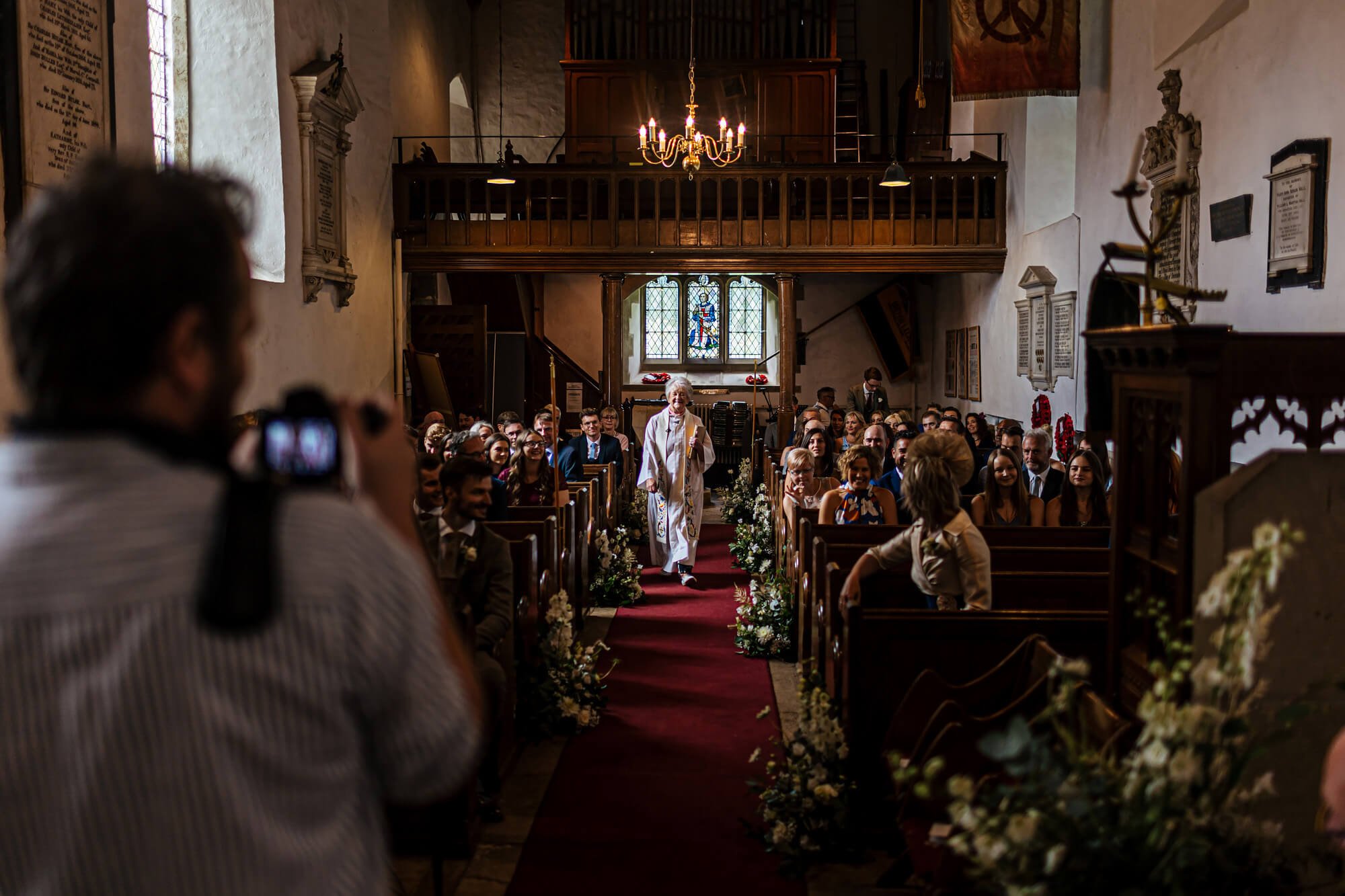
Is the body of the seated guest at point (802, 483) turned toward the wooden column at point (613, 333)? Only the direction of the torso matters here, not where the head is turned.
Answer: no

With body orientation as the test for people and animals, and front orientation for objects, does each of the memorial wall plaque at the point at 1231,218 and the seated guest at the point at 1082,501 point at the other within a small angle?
no

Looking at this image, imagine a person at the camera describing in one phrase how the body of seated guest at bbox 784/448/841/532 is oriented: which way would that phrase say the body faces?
toward the camera

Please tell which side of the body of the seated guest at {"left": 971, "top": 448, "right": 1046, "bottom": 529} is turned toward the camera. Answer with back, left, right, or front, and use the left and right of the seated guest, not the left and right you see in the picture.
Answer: front

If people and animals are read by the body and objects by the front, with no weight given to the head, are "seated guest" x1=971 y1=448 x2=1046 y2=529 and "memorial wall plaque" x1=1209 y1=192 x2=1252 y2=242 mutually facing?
no

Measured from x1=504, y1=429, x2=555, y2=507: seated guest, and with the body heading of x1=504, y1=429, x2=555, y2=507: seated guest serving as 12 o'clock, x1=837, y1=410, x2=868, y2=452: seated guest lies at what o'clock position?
x1=837, y1=410, x2=868, y2=452: seated guest is roughly at 8 o'clock from x1=504, y1=429, x2=555, y2=507: seated guest.

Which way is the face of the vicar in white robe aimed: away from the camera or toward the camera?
toward the camera

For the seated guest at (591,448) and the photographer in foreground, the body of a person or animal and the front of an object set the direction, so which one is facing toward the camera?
the seated guest

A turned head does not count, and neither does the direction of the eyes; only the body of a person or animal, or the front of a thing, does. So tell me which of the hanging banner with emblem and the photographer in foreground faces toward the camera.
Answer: the hanging banner with emblem

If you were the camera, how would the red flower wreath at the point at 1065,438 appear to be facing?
facing the viewer and to the left of the viewer

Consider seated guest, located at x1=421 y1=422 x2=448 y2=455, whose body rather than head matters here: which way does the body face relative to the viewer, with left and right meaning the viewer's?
facing the viewer

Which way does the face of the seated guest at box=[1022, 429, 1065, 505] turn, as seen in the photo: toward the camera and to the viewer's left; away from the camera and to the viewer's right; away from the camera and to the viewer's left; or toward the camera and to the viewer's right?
toward the camera and to the viewer's left

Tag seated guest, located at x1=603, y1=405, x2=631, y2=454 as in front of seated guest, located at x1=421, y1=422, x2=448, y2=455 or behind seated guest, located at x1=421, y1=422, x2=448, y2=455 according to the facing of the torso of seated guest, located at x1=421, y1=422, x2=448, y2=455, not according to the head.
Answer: behind

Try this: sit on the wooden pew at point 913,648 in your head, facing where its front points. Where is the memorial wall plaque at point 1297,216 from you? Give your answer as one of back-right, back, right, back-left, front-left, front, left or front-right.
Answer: back-left

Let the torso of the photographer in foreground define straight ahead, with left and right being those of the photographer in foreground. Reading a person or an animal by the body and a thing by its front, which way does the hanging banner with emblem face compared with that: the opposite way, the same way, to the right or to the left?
the opposite way

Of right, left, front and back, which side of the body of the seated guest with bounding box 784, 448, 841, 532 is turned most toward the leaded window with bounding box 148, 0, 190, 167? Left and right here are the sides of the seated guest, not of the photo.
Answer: right

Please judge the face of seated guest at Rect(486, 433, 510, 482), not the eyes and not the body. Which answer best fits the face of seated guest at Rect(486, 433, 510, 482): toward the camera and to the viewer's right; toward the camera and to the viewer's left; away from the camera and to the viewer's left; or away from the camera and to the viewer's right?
toward the camera and to the viewer's right

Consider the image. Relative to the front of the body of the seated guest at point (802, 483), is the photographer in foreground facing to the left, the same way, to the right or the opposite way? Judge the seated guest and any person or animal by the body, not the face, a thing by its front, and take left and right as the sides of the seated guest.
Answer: the opposite way

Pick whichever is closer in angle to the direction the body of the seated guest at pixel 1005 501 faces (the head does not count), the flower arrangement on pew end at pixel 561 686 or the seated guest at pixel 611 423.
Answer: the flower arrangement on pew end
